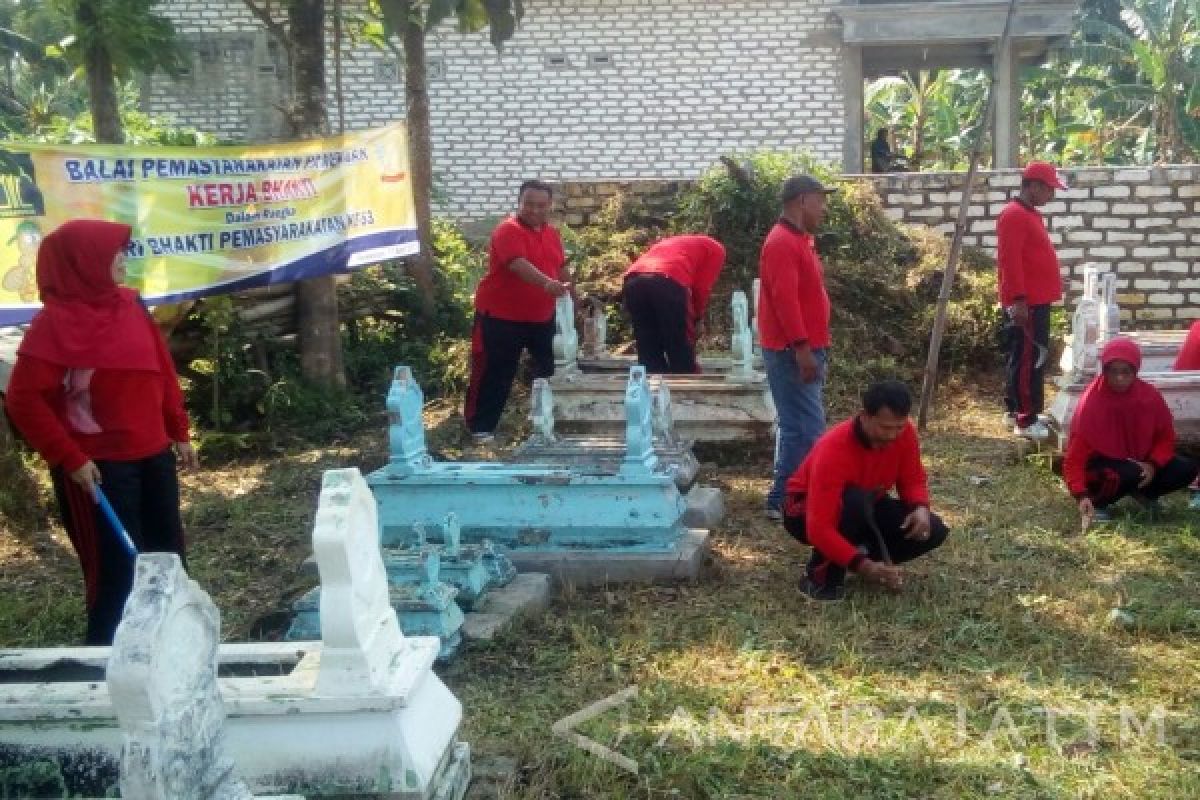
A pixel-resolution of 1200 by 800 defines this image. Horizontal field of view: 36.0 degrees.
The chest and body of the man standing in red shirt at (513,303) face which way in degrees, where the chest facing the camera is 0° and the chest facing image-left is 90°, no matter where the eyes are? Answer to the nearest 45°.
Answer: approximately 315°

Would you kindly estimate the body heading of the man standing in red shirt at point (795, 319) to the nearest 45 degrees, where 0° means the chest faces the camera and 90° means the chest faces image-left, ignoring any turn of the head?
approximately 270°

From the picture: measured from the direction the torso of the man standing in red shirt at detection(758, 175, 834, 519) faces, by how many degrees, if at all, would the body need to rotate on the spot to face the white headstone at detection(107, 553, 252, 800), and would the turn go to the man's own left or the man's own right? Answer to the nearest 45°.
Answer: approximately 90° to the man's own right

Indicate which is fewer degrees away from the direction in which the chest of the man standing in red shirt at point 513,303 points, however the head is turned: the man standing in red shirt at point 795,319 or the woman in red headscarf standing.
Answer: the man standing in red shirt

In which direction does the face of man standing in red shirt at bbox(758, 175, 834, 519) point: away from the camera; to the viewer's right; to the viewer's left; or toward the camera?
to the viewer's right

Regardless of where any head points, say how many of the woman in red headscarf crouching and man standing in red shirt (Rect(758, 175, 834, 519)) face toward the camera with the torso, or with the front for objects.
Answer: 1

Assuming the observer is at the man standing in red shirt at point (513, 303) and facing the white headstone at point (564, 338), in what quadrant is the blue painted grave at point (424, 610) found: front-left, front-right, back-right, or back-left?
back-right

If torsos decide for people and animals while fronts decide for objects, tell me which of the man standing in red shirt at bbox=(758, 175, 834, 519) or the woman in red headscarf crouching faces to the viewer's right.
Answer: the man standing in red shirt
